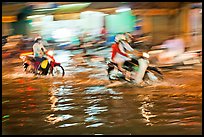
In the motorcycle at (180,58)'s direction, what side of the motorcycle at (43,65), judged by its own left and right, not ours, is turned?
front

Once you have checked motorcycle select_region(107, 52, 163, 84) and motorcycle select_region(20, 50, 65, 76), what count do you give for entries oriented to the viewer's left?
0

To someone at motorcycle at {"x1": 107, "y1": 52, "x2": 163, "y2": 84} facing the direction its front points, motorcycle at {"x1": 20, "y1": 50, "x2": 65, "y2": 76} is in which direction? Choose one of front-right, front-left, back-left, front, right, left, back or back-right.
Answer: back

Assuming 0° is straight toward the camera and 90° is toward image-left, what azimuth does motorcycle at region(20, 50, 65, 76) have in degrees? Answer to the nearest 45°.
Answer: approximately 270°

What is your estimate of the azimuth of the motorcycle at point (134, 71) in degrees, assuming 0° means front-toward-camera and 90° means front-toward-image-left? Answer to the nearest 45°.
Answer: approximately 270°
